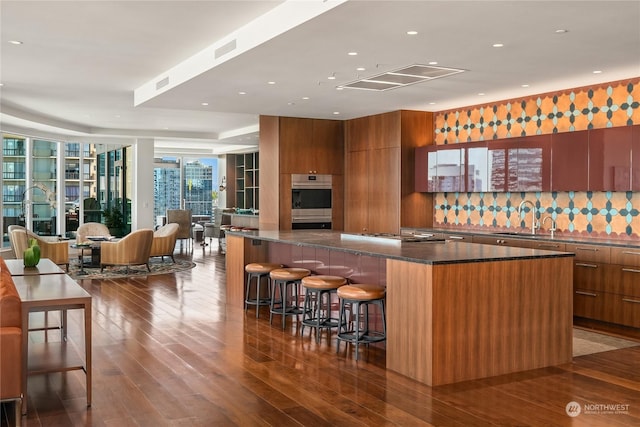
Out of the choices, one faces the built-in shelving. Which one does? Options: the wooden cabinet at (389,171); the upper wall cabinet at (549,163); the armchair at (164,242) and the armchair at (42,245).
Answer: the armchair at (42,245)

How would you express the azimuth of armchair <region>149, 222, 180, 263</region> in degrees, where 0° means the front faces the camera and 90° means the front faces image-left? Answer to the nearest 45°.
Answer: approximately 90°

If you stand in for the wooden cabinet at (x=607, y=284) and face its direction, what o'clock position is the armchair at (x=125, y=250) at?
The armchair is roughly at 2 o'clock from the wooden cabinet.

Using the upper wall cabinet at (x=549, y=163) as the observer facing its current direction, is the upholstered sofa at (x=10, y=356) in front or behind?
in front

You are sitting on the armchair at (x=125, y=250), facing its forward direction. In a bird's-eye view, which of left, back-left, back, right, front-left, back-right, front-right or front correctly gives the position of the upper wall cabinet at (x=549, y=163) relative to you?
back

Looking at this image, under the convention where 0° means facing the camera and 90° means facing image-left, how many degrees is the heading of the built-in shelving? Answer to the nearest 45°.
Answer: approximately 45°

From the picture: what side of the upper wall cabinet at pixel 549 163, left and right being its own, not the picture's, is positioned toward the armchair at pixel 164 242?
right

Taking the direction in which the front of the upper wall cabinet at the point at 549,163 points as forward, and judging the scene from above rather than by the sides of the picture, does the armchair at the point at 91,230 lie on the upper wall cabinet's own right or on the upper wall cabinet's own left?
on the upper wall cabinet's own right

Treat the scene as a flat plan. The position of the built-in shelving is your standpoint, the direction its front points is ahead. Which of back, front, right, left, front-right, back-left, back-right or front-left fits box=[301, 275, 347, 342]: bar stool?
front-left

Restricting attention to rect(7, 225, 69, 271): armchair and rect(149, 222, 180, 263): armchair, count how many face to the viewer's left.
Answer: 1

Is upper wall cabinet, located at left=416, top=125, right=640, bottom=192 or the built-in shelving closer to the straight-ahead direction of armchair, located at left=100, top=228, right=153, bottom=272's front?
the built-in shelving

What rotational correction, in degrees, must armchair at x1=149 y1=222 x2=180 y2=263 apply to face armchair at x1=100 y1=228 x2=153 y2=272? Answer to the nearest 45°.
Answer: approximately 45° to its left

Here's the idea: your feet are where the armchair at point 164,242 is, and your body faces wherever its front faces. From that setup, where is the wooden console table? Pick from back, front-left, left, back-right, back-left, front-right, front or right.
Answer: left

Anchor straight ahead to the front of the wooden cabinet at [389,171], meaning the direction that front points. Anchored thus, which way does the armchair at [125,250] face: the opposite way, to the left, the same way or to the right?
to the right
